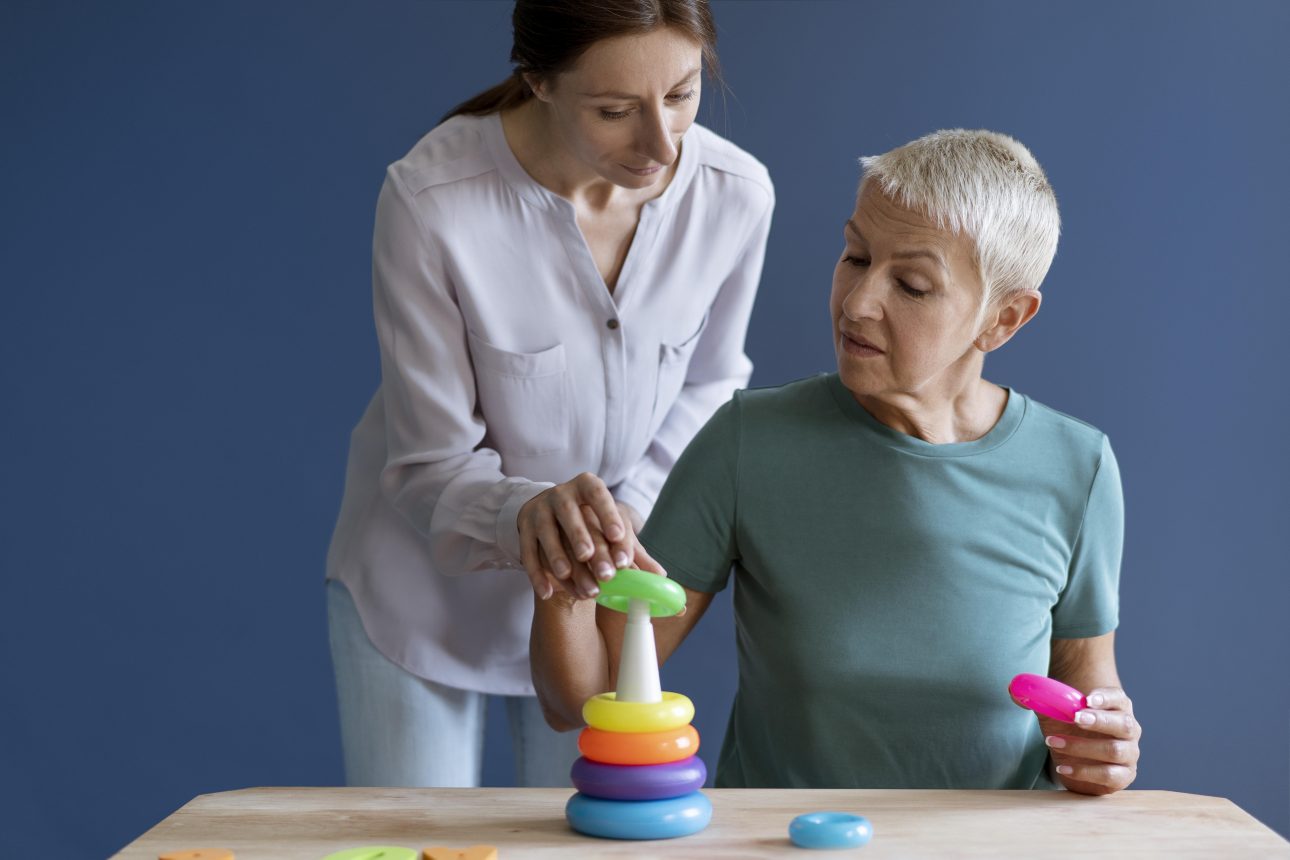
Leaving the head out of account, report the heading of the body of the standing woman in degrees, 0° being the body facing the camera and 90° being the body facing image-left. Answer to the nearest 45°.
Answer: approximately 315°

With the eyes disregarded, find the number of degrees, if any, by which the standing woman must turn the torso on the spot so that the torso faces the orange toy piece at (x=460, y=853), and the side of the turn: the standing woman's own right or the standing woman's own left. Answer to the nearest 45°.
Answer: approximately 45° to the standing woman's own right

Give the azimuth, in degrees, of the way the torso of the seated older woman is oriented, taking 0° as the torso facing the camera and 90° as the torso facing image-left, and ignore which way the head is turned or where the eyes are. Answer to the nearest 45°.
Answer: approximately 0°
